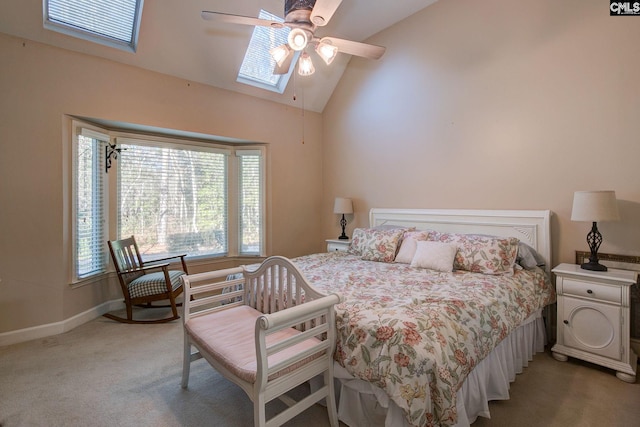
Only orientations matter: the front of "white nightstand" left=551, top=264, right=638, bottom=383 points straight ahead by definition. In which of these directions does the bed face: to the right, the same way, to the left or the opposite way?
the same way

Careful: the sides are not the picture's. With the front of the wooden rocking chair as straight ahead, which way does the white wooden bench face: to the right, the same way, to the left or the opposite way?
to the right

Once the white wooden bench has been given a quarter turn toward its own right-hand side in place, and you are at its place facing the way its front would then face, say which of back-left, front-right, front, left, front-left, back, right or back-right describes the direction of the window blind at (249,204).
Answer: front-right

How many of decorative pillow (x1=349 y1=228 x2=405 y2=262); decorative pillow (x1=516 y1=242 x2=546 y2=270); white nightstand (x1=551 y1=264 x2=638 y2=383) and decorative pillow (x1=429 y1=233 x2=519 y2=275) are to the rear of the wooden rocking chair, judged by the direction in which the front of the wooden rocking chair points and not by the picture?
0

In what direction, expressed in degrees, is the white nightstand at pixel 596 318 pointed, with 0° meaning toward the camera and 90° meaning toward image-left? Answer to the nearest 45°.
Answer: approximately 45°

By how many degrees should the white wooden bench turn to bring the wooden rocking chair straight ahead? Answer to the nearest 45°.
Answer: approximately 90° to its right

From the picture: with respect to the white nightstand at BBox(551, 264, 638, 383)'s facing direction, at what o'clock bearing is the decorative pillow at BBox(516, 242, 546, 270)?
The decorative pillow is roughly at 2 o'clock from the white nightstand.

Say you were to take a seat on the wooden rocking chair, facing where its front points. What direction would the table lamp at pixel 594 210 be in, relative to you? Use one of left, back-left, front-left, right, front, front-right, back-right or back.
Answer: front

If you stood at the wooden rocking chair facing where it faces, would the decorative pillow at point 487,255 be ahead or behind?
ahead

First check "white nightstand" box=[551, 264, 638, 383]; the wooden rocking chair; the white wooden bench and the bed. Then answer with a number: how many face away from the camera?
0

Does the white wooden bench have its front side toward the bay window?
no

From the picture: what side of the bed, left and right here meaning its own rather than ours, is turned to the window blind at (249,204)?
right

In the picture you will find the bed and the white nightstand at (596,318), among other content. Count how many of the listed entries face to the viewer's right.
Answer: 0

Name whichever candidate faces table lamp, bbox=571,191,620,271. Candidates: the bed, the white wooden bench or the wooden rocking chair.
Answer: the wooden rocking chair

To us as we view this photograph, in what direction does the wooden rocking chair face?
facing the viewer and to the right of the viewer

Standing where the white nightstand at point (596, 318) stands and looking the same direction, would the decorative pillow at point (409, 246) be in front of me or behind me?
in front

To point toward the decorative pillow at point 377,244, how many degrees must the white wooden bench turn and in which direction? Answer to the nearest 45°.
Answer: approximately 180°
